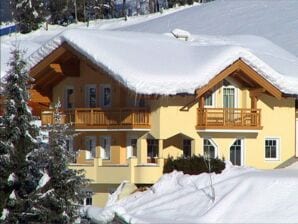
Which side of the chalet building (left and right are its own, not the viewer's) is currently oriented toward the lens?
front

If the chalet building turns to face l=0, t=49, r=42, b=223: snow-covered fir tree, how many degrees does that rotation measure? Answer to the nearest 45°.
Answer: approximately 45° to its right

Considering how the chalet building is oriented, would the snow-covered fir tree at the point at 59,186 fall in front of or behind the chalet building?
in front
